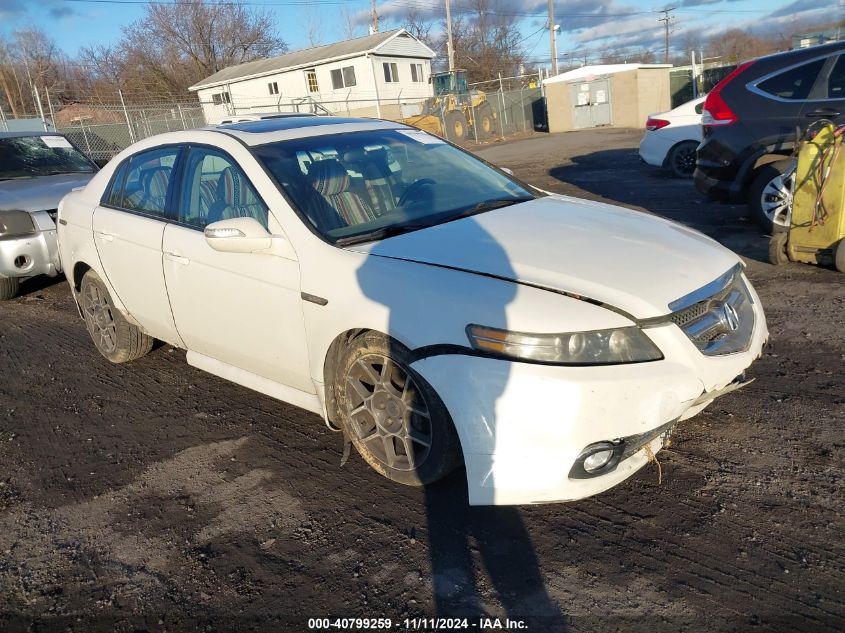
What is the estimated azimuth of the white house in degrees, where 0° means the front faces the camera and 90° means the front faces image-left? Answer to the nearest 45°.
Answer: approximately 45°

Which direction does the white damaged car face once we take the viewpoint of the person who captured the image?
facing the viewer and to the right of the viewer

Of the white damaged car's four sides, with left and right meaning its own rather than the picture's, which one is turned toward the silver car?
back

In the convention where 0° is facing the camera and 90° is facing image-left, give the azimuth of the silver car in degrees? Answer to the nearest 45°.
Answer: approximately 315°

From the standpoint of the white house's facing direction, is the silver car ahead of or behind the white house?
ahead

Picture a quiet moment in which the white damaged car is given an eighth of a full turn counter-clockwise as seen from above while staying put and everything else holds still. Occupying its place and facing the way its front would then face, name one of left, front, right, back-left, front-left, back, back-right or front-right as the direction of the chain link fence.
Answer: left

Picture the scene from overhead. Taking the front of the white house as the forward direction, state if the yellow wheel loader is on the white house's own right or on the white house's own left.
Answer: on the white house's own left

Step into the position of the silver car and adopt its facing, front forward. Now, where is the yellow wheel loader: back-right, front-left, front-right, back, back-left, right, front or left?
left

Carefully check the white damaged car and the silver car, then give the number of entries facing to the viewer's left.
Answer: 0

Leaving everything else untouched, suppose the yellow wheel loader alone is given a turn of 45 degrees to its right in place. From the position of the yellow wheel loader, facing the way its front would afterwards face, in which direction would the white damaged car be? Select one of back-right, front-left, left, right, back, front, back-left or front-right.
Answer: left

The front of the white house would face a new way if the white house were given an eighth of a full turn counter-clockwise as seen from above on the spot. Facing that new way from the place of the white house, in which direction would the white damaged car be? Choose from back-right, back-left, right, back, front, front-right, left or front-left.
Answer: front

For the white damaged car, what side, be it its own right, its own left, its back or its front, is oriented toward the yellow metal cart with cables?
left
